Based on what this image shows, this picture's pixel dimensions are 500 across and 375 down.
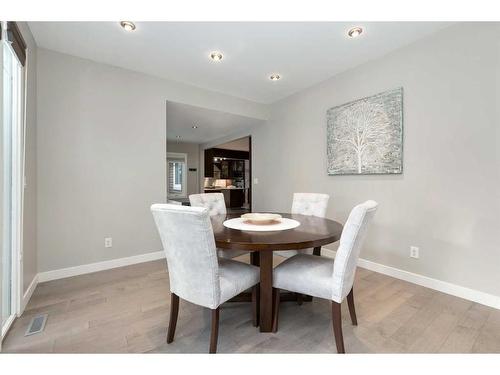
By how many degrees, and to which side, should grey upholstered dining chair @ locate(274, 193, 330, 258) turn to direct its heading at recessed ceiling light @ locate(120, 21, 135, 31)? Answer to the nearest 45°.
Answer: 0° — it already faces it

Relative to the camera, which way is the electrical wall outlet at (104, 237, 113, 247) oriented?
toward the camera

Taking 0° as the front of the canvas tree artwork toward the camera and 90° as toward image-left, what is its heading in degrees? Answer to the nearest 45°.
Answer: approximately 45°

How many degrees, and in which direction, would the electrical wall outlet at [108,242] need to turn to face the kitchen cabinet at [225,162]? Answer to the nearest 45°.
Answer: approximately 135° to its left

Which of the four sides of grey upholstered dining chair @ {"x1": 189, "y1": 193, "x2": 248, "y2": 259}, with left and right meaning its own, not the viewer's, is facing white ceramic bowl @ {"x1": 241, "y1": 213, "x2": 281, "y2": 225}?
front

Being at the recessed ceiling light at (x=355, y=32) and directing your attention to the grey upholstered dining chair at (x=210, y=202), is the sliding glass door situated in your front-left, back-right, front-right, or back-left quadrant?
front-left

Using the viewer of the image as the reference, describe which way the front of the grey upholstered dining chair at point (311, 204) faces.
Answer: facing the viewer and to the left of the viewer

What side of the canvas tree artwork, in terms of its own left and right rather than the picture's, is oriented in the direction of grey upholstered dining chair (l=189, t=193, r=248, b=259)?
front

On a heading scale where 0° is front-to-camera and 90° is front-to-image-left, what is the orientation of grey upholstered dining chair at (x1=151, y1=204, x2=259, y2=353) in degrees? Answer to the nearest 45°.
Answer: approximately 225°

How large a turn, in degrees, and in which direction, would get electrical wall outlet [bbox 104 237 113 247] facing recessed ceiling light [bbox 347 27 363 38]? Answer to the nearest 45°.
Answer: approximately 45° to its left

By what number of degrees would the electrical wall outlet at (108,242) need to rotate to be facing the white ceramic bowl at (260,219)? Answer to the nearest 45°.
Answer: approximately 45° to its left

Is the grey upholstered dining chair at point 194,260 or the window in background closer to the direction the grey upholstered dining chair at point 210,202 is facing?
the grey upholstered dining chair

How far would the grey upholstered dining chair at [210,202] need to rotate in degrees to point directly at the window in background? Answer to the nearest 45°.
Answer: approximately 135° to its left

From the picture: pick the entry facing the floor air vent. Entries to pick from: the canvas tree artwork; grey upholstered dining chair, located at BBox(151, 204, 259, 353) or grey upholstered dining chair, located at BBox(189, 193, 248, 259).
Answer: the canvas tree artwork
